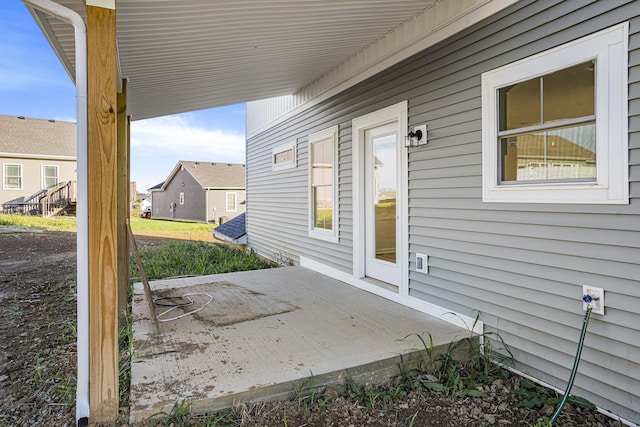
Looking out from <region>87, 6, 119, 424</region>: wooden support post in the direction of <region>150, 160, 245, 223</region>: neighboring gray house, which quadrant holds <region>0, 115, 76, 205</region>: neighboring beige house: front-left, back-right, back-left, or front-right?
front-left

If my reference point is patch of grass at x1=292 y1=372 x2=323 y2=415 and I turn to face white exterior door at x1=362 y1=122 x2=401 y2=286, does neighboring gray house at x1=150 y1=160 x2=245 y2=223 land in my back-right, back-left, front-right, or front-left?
front-left

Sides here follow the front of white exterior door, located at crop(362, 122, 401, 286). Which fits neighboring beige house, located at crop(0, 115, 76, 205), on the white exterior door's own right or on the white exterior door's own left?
on the white exterior door's own right

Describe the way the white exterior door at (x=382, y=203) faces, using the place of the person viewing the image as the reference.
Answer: facing the viewer and to the left of the viewer

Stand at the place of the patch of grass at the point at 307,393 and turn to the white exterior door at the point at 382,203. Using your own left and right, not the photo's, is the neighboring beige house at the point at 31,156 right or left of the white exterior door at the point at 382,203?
left

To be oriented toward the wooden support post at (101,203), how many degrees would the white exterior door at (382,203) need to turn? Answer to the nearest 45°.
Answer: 0° — it already faces it

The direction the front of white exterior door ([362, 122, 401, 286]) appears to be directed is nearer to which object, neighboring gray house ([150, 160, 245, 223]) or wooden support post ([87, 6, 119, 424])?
the wooden support post

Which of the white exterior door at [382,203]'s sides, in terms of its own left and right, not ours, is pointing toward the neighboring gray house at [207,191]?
right
